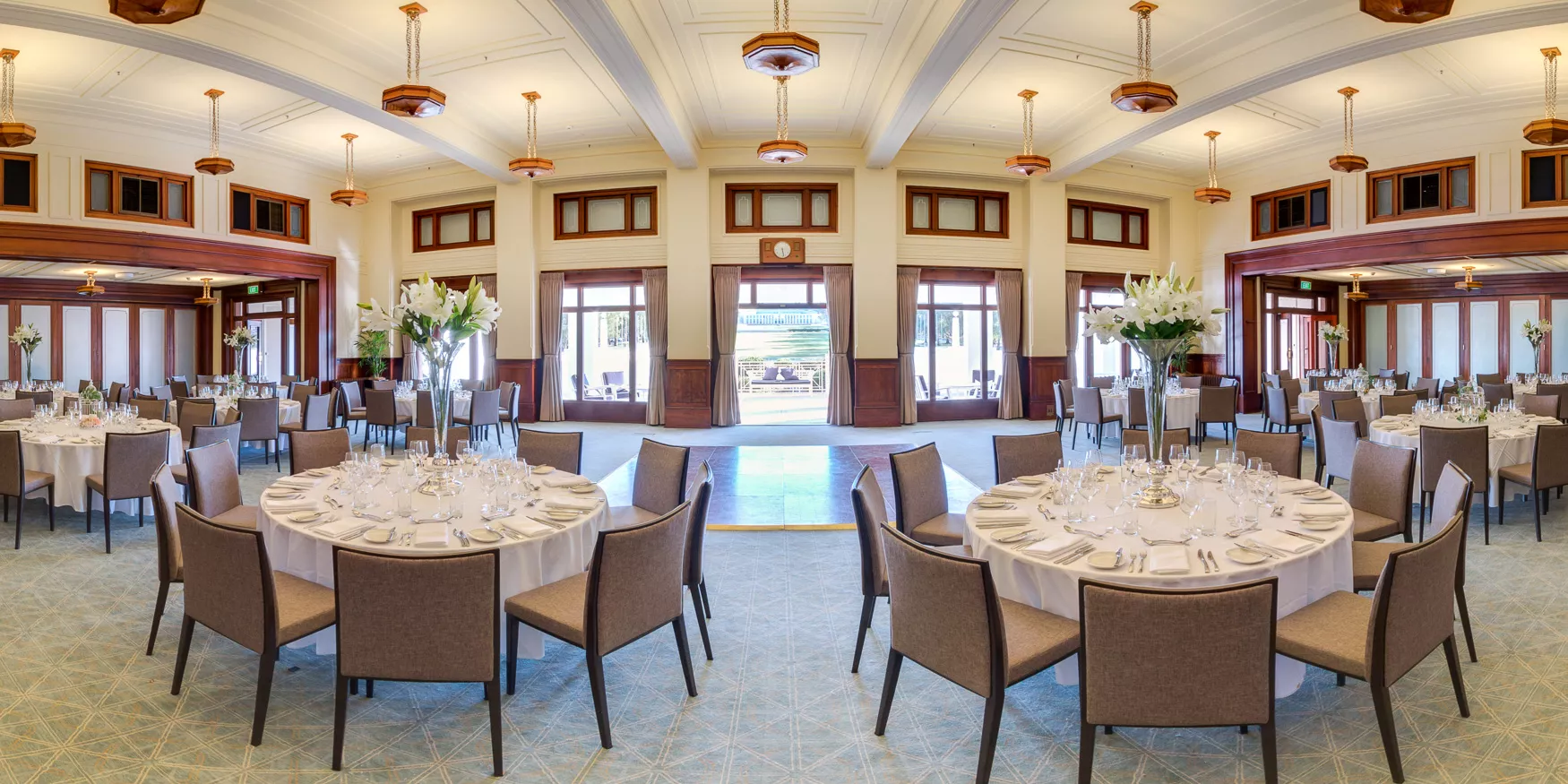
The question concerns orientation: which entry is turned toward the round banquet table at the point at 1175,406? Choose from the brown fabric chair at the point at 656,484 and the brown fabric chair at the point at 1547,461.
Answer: the brown fabric chair at the point at 1547,461

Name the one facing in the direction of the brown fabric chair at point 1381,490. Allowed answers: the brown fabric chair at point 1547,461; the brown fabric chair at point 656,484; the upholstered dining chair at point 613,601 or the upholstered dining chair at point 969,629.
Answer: the upholstered dining chair at point 969,629

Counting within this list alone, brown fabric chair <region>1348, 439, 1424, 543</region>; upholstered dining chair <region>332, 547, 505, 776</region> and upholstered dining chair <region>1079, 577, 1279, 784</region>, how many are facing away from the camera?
2

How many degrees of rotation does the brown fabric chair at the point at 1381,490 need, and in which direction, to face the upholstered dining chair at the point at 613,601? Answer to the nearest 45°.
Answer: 0° — it already faces it

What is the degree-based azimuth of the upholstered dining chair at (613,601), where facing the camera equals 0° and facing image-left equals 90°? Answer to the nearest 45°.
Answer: approximately 135°

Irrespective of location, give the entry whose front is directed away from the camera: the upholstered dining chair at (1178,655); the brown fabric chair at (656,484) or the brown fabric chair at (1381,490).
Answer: the upholstered dining chair

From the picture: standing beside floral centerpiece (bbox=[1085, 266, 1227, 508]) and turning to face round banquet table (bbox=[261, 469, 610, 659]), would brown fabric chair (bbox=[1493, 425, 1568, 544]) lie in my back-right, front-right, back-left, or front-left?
back-right

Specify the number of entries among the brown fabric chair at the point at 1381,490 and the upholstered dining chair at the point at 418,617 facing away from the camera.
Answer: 1

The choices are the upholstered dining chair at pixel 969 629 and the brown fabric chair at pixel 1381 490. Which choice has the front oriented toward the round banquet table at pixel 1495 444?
the upholstered dining chair

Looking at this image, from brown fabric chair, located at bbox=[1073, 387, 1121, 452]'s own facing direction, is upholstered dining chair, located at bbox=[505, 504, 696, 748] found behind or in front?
behind

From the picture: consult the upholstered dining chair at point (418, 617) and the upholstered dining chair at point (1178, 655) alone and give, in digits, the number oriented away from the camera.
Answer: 2

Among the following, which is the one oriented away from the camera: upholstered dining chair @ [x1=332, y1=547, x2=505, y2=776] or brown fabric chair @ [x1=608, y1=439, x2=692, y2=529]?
the upholstered dining chair

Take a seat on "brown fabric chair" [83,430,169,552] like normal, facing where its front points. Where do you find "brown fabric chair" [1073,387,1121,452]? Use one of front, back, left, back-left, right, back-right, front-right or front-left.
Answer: back-right

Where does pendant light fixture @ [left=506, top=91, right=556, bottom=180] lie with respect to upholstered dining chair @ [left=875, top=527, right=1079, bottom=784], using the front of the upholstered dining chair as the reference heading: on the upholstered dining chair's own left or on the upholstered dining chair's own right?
on the upholstered dining chair's own left

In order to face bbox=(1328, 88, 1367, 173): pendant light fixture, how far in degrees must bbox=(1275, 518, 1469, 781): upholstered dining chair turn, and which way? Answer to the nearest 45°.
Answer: approximately 45° to its right

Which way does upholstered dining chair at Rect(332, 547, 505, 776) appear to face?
away from the camera

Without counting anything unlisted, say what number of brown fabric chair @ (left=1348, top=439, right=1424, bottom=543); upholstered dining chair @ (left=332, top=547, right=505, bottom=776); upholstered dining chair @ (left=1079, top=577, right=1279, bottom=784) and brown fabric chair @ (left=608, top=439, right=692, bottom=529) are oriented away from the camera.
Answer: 2
